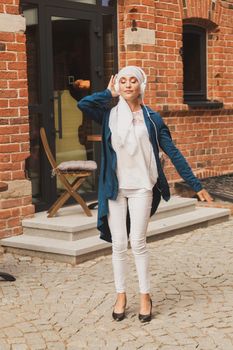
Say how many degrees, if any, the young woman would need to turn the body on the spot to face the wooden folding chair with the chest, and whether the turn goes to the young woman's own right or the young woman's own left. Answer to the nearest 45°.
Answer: approximately 180°

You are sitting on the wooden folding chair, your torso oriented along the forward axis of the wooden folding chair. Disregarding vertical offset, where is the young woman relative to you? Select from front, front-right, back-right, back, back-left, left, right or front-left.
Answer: right

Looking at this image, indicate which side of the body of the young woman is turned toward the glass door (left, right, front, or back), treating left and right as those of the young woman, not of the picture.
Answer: back

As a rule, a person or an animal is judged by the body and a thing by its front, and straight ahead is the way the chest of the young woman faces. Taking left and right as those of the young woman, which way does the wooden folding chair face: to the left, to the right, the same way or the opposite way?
to the left

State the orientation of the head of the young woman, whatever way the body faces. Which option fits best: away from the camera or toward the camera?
toward the camera

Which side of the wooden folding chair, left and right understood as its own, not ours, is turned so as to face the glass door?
left

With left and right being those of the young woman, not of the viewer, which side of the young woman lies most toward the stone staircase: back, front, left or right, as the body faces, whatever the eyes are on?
back

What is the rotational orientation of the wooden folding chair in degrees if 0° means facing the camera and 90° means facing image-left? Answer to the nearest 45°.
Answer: approximately 270°

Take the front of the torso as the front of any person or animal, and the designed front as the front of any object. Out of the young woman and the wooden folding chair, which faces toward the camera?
the young woman

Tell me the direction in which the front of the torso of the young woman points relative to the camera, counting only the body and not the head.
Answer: toward the camera

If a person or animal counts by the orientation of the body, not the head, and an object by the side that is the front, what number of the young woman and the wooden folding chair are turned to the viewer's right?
1
